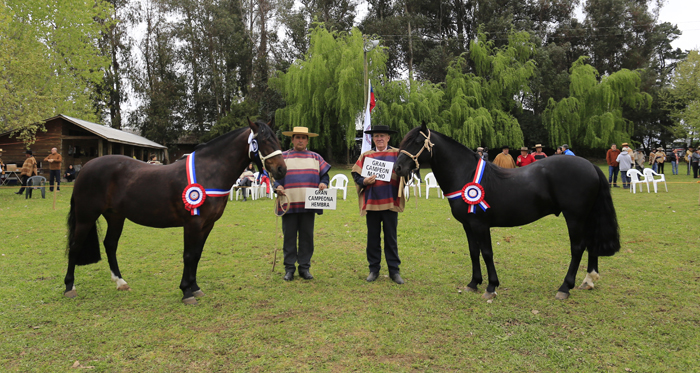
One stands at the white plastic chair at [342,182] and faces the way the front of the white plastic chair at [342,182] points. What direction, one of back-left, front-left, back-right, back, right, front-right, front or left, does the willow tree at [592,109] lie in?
back

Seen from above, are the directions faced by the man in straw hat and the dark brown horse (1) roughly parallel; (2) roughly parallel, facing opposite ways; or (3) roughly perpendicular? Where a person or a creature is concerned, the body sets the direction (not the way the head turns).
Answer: roughly perpendicular

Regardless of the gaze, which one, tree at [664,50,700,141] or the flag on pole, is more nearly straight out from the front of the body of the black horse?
the flag on pole

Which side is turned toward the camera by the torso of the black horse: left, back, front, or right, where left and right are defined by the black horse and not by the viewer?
left

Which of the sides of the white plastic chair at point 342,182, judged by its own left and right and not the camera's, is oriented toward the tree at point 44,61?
right

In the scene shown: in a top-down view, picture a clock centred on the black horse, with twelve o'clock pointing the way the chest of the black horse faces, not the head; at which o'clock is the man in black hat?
The man in black hat is roughly at 12 o'clock from the black horse.

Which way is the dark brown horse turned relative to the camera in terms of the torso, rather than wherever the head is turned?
to the viewer's right

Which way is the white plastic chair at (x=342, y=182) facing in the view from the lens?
facing the viewer and to the left of the viewer

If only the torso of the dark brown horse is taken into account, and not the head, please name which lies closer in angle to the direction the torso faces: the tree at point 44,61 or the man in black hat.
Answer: the man in black hat

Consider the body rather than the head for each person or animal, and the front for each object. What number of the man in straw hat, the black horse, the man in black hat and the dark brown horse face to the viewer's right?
1

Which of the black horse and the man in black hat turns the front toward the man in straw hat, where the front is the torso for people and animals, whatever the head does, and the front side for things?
the black horse

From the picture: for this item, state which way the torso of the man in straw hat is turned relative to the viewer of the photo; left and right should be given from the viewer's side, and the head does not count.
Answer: facing the viewer

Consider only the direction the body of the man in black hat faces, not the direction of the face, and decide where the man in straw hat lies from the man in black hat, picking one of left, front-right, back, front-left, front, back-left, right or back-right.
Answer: right

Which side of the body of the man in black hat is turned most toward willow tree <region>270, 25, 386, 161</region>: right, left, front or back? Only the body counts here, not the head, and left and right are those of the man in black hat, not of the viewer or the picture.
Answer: back
